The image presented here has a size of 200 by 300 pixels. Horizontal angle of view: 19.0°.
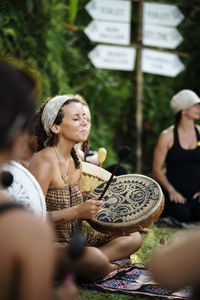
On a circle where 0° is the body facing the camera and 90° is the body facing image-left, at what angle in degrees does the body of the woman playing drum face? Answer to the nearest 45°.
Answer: approximately 315°

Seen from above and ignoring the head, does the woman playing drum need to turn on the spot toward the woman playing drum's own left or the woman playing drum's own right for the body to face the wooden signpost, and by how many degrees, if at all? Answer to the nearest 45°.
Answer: approximately 135° to the woman playing drum's own left

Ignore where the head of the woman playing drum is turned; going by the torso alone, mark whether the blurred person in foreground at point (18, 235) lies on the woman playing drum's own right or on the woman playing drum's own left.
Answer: on the woman playing drum's own right

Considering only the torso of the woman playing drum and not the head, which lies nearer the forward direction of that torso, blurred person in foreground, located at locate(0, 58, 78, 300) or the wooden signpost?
the blurred person in foreground

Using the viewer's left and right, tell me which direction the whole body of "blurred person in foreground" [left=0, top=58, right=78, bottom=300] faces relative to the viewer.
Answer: facing away from the viewer and to the right of the viewer
